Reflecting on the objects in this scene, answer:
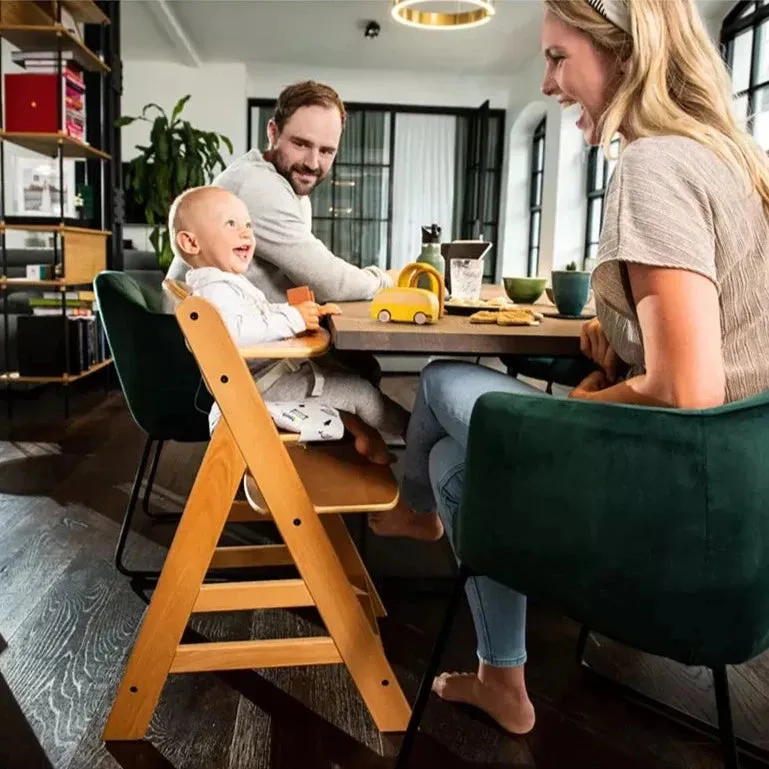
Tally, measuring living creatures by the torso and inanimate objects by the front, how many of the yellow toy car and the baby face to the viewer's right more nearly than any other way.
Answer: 1

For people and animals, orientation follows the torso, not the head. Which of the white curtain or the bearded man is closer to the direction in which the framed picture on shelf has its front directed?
the bearded man

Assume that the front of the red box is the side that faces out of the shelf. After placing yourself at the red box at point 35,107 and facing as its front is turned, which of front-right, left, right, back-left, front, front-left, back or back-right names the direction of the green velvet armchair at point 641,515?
front

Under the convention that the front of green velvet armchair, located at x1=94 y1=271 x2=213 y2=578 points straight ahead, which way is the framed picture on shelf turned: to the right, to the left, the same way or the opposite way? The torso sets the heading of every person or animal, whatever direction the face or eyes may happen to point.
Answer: to the right

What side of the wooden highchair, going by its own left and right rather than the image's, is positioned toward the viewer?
right

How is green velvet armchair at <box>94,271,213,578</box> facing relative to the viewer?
to the viewer's right

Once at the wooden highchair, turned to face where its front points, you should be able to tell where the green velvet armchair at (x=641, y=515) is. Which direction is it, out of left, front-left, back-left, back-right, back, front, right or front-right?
front-right

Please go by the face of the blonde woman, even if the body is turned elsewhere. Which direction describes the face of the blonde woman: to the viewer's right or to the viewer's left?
to the viewer's left

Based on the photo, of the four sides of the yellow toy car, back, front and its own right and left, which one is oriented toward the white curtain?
right

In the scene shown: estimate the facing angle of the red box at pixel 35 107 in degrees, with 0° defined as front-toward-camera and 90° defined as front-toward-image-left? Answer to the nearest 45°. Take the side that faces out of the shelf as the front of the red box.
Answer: approximately 0°

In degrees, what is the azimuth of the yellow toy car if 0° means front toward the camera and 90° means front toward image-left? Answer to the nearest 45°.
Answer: approximately 90°

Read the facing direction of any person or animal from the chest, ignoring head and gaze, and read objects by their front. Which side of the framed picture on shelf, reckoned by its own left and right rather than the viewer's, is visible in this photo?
front

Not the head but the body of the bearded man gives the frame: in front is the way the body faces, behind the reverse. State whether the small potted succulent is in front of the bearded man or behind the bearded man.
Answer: in front

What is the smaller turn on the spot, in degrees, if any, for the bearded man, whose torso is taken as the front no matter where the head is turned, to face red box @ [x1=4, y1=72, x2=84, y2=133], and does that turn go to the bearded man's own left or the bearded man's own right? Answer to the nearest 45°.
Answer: approximately 180°

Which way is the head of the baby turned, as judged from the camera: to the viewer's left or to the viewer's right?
to the viewer's right
